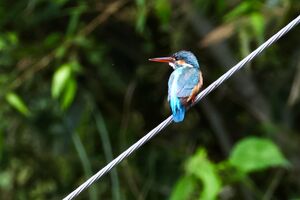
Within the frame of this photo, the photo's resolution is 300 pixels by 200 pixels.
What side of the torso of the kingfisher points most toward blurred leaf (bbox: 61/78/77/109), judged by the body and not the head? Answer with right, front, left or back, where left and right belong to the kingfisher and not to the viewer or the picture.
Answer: left

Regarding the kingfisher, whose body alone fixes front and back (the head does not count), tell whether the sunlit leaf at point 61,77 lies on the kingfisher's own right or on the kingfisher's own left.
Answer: on the kingfisher's own left

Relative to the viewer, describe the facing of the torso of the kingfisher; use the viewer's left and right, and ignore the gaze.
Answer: facing away from the viewer and to the right of the viewer

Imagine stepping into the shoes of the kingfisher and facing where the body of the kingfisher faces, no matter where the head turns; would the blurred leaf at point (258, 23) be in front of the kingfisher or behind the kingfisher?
in front

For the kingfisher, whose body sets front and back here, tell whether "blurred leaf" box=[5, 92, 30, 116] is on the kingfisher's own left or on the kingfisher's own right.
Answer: on the kingfisher's own left

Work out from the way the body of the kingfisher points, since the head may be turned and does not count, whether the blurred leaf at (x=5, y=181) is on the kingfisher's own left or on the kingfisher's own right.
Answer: on the kingfisher's own left
